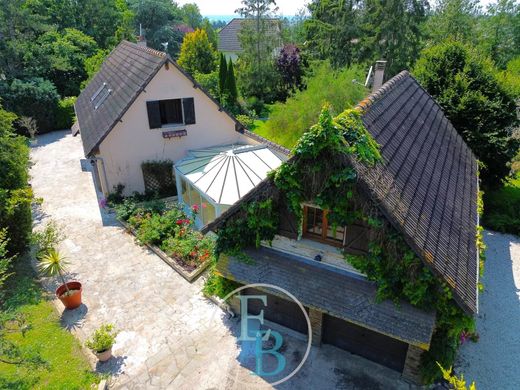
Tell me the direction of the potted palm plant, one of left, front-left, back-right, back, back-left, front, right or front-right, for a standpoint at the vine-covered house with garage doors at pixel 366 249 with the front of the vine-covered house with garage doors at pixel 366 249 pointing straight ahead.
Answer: front-right

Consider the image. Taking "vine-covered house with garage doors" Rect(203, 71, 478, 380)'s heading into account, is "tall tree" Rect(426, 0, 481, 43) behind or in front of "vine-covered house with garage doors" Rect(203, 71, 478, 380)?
behind

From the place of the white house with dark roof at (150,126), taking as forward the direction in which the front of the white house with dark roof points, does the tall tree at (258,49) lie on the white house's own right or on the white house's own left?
on the white house's own left

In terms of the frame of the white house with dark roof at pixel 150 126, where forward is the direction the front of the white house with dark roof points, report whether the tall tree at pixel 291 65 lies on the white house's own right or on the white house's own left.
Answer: on the white house's own left

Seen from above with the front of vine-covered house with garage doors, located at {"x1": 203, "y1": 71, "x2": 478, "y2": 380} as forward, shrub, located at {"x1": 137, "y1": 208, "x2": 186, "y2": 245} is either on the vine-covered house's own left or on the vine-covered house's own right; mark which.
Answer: on the vine-covered house's own right

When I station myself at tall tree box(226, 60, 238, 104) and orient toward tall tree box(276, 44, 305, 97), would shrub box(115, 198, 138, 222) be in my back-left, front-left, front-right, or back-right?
back-right

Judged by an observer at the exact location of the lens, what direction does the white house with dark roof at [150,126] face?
facing the viewer and to the right of the viewer

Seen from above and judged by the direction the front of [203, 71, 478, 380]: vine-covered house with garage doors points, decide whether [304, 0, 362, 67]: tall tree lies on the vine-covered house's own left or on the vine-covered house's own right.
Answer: on the vine-covered house's own right

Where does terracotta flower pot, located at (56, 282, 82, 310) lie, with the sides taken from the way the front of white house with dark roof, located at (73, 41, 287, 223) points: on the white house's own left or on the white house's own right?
on the white house's own right

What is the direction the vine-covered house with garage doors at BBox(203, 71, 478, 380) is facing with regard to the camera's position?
facing the viewer and to the left of the viewer

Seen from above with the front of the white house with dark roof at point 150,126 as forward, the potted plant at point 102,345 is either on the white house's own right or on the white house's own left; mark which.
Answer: on the white house's own right

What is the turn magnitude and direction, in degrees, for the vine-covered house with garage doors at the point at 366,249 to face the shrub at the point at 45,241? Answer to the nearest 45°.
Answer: approximately 45° to its right

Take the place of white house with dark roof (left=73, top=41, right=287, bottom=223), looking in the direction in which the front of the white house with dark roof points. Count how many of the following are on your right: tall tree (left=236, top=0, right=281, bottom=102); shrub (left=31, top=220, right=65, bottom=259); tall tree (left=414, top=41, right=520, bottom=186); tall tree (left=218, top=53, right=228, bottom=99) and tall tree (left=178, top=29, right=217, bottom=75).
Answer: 1

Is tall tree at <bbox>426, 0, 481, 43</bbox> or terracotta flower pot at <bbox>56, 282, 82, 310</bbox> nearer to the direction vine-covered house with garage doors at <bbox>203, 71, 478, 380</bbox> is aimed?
the terracotta flower pot

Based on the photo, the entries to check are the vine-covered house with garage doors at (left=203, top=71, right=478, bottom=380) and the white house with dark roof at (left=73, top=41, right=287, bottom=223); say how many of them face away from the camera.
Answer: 0

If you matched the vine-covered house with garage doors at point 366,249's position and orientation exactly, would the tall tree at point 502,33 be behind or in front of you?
behind

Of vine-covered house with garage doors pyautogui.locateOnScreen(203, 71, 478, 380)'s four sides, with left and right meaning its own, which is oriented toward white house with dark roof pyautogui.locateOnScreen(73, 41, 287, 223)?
right

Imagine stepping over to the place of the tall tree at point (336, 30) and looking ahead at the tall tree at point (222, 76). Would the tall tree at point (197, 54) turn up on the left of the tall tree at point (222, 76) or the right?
right

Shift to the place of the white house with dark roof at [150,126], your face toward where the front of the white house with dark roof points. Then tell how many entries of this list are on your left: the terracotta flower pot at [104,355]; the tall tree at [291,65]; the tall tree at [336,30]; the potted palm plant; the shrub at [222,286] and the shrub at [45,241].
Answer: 2

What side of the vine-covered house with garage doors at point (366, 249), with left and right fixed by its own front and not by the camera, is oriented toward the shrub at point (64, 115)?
right
